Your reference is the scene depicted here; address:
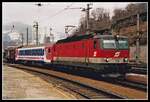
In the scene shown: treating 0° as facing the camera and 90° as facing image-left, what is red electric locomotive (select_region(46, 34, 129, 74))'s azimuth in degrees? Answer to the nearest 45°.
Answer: approximately 315°
